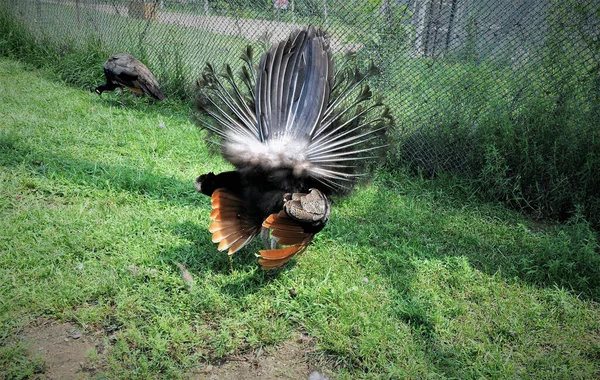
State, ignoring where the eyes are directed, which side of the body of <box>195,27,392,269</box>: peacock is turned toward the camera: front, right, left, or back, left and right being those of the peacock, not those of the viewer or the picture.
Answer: back

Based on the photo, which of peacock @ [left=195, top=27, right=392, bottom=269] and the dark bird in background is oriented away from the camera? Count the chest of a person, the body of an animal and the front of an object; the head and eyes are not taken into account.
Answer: the peacock

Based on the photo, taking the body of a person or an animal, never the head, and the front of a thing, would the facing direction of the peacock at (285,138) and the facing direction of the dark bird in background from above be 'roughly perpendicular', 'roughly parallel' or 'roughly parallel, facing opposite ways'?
roughly perpendicular

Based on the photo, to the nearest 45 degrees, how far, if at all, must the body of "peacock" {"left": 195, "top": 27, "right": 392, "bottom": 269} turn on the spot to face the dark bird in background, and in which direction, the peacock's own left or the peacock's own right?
approximately 45° to the peacock's own left

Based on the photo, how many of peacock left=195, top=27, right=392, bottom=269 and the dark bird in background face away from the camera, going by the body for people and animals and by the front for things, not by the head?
1

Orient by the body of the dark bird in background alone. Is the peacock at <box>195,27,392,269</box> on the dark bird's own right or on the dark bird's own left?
on the dark bird's own left

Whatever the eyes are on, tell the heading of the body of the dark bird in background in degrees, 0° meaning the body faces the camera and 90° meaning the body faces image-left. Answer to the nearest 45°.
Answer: approximately 90°
